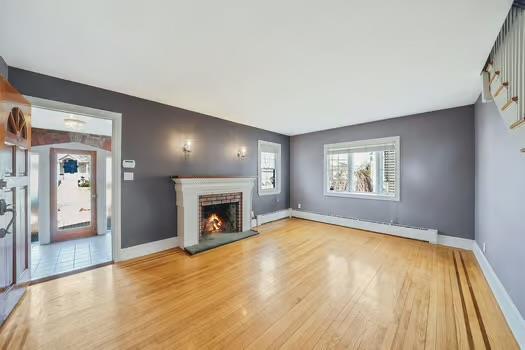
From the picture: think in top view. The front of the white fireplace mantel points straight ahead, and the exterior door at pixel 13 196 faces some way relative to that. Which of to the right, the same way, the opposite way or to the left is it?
to the left

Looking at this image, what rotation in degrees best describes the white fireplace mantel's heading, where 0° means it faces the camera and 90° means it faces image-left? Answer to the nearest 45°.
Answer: approximately 315°

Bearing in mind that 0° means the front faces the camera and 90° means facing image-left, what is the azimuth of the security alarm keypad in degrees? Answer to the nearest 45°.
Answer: approximately 0°

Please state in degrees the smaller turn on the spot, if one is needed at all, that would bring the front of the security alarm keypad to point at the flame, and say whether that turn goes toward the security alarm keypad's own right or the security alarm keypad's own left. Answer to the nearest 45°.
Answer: approximately 90° to the security alarm keypad's own left

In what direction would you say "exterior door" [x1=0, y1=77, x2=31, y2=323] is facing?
to the viewer's right

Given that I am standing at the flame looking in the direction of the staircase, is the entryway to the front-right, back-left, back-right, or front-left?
back-right
